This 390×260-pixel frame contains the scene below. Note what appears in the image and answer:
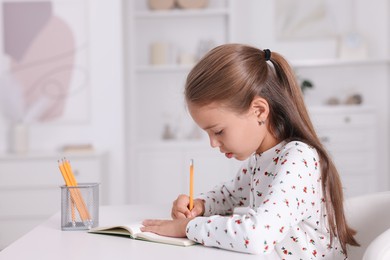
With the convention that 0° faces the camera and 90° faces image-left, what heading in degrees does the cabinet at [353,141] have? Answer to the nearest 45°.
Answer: approximately 0°

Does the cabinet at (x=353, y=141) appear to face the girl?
yes

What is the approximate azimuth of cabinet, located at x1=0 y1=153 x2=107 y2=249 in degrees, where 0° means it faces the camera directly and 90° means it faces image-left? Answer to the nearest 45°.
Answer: approximately 0°

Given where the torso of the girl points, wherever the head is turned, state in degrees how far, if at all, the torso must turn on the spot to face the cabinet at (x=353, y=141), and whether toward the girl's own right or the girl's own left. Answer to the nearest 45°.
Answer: approximately 90° to the girl's own right

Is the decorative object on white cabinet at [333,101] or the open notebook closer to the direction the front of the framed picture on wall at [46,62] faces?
the open notebook

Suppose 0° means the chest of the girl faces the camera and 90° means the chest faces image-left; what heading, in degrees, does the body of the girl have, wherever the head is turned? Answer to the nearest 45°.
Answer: approximately 90°

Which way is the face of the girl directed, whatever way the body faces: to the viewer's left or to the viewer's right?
to the viewer's left

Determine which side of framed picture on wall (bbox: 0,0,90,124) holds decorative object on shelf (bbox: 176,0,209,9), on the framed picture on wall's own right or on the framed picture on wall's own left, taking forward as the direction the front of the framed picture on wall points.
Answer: on the framed picture on wall's own left

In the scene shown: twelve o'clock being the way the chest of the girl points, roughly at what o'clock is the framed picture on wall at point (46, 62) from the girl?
The framed picture on wall is roughly at 2 o'clock from the girl.

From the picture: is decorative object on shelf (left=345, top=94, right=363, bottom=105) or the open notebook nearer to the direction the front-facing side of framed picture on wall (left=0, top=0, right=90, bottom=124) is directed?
the open notebook
